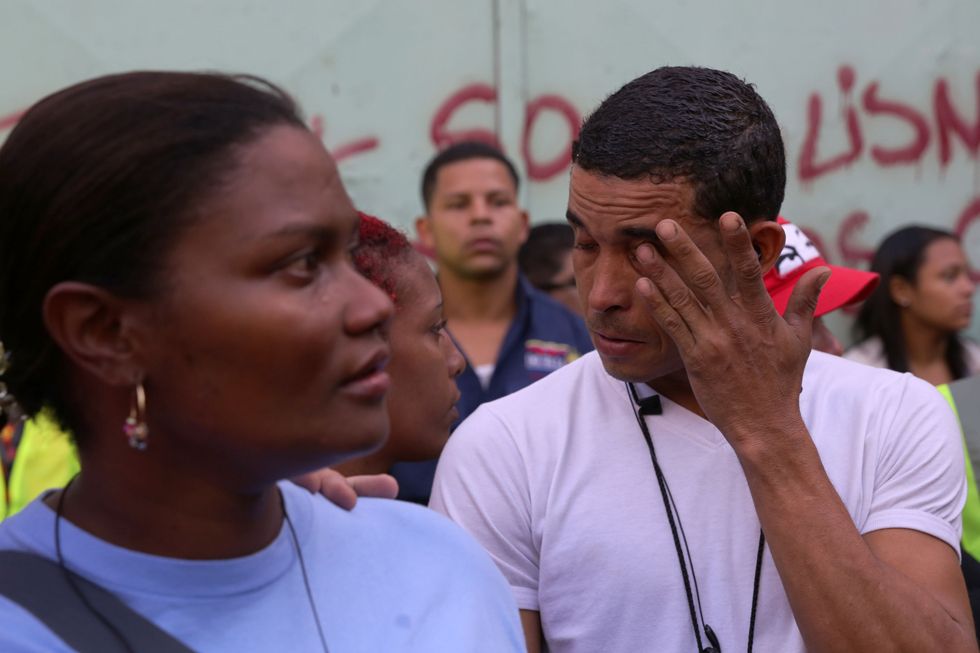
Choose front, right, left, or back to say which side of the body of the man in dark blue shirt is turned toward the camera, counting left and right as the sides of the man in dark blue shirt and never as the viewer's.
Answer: front

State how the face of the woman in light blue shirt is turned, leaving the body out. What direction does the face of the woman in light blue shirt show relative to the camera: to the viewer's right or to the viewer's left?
to the viewer's right

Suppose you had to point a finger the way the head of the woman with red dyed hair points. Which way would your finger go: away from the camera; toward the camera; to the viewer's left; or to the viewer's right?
to the viewer's right

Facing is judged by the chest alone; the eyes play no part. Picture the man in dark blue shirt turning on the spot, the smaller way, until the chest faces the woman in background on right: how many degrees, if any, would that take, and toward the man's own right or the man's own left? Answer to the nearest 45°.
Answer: approximately 135° to the man's own left

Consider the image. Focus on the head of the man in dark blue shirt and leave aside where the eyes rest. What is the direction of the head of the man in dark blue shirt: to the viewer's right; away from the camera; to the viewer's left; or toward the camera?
toward the camera

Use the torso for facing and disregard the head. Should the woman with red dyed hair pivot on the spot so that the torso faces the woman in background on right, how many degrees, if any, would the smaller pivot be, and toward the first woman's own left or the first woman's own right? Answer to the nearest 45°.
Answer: approximately 45° to the first woman's own left

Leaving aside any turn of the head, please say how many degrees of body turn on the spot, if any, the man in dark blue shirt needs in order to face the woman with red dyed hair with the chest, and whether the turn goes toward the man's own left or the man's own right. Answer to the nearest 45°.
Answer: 0° — they already face them

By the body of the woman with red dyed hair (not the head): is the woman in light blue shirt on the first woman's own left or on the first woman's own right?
on the first woman's own right

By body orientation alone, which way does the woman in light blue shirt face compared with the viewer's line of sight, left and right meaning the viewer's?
facing the viewer and to the right of the viewer

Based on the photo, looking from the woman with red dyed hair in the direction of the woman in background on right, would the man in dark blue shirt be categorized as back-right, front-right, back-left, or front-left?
front-left
